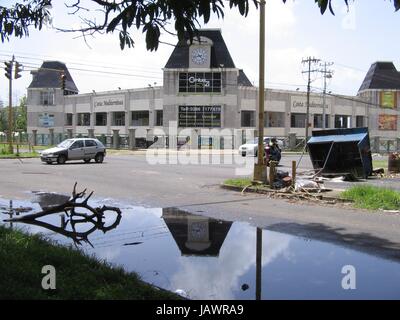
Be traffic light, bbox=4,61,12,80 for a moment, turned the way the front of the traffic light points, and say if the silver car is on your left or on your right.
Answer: on your left

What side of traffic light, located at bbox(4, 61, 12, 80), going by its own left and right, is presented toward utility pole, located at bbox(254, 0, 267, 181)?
left

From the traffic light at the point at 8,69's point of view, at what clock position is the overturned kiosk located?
The overturned kiosk is roughly at 8 o'clock from the traffic light.
